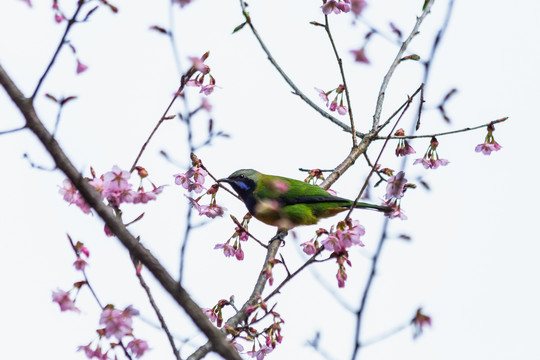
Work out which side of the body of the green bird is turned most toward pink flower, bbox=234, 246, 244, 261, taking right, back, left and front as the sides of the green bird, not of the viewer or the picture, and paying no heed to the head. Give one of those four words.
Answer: front

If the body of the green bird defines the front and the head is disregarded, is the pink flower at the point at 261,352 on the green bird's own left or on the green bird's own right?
on the green bird's own left

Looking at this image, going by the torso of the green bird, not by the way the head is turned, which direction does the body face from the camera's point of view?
to the viewer's left

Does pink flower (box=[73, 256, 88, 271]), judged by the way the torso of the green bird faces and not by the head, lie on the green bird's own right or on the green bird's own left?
on the green bird's own left
